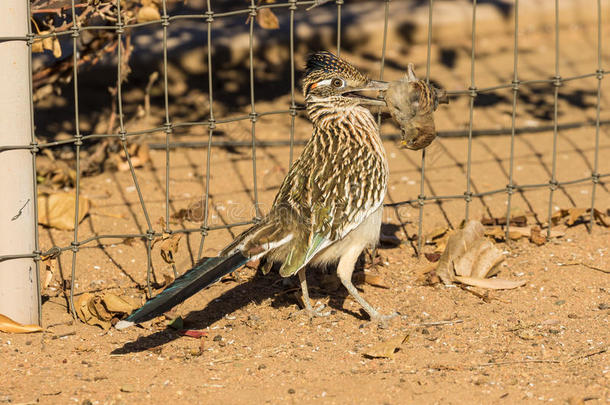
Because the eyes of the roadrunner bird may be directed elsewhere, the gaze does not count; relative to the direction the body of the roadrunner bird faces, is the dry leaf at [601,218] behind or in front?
in front

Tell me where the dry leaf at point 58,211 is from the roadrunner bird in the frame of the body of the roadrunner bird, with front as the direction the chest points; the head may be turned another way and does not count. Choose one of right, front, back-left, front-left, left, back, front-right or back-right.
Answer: back-left

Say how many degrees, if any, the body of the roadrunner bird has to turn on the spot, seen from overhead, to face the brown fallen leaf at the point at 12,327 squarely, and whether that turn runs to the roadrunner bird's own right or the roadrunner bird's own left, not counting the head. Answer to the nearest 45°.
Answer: approximately 180°

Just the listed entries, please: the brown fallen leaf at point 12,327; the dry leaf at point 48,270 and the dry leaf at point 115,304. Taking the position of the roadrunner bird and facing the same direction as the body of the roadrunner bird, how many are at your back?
3

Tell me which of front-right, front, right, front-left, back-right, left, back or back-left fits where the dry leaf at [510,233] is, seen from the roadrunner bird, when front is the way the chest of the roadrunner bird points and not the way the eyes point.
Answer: front-left

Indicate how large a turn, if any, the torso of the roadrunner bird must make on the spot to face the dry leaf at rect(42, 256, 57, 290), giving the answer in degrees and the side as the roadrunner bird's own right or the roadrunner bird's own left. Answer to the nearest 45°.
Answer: approximately 180°

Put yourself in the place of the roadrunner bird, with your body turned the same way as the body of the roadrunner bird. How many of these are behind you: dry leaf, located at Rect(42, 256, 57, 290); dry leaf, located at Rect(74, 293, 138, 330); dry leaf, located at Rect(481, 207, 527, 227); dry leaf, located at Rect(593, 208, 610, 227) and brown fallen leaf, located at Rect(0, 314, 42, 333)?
3

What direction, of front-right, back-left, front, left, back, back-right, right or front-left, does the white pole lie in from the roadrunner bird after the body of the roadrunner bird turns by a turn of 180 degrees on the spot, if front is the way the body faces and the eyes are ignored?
front

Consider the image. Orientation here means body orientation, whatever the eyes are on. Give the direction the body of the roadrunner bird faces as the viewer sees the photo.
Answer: to the viewer's right

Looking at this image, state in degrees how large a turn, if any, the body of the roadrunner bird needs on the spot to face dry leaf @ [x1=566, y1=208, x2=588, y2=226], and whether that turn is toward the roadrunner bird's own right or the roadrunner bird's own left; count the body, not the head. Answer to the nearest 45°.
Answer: approximately 45° to the roadrunner bird's own left

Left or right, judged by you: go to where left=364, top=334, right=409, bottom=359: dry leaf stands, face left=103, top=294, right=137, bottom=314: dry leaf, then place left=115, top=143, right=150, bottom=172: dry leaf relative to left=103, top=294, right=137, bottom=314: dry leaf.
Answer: right

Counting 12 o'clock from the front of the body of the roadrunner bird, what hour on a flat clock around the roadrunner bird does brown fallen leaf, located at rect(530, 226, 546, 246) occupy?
The brown fallen leaf is roughly at 11 o'clock from the roadrunner bird.

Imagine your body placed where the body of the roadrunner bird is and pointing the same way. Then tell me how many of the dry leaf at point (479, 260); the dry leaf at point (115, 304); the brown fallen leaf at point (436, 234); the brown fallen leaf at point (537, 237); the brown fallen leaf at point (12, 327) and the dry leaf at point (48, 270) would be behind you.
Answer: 3
